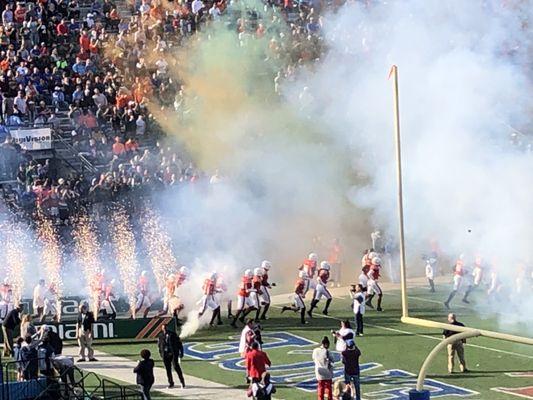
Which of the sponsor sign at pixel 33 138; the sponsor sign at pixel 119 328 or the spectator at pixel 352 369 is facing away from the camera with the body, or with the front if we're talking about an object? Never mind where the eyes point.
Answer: the spectator

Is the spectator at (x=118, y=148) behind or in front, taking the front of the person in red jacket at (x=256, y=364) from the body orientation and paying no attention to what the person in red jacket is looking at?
in front

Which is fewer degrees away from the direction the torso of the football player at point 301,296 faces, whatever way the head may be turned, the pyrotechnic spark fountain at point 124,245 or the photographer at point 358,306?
the photographer

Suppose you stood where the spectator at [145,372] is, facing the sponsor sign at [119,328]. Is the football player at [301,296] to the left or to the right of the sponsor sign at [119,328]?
right

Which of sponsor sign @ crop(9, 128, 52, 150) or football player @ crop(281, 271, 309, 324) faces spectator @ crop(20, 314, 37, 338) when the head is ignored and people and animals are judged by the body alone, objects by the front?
the sponsor sign

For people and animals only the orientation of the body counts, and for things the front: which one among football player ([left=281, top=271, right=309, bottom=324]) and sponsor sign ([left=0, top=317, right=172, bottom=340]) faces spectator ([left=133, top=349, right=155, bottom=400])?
the sponsor sign

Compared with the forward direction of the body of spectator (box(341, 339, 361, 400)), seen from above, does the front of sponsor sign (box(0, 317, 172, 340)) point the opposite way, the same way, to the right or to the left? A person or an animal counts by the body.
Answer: the opposite way

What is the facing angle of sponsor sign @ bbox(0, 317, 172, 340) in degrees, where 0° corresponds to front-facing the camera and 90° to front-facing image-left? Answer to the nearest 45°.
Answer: approximately 0°

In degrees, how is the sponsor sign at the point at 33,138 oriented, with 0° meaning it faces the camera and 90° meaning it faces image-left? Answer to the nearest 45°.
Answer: approximately 0°

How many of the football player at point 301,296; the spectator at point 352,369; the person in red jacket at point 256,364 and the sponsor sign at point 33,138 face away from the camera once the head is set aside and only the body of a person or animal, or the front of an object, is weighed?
2

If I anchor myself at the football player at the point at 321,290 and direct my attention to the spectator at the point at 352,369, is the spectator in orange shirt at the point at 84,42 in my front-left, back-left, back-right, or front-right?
back-right
